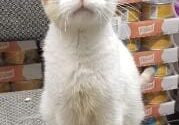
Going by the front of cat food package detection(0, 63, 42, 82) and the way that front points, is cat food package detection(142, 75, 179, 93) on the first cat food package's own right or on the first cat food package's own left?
on the first cat food package's own left

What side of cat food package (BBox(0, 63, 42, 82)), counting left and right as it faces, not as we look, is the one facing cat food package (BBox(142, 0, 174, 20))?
left

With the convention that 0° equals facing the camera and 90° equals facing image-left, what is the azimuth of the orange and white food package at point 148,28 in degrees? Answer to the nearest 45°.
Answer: approximately 0°

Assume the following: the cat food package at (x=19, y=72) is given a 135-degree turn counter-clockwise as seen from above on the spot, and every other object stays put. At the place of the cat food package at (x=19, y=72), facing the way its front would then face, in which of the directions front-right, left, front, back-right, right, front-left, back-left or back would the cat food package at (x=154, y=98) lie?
front-right

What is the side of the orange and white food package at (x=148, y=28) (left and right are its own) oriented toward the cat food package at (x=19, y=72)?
right

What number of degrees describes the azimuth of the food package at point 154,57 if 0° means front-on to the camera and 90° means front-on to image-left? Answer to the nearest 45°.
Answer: approximately 0°

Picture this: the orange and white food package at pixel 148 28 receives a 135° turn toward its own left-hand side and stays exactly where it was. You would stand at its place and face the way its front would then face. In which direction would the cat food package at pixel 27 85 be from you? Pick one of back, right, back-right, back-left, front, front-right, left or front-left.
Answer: back-left

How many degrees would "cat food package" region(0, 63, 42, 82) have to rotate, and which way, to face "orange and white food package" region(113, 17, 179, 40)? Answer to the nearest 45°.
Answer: approximately 90° to its left
